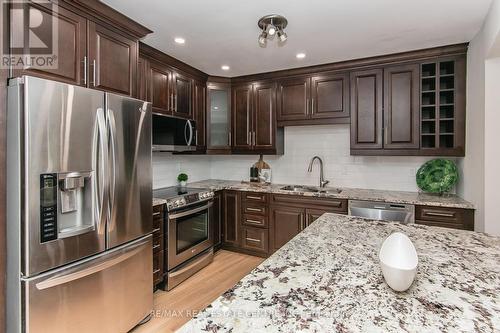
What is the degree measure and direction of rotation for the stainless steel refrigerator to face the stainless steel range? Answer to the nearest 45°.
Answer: approximately 90° to its left

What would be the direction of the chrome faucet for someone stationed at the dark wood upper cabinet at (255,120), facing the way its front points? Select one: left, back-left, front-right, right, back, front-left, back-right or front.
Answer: back-left

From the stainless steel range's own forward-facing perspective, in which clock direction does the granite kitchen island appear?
The granite kitchen island is roughly at 1 o'clock from the stainless steel range.

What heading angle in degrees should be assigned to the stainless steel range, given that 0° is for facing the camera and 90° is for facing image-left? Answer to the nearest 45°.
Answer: approximately 315°

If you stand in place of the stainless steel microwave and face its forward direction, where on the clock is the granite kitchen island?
The granite kitchen island is roughly at 1 o'clock from the stainless steel microwave.

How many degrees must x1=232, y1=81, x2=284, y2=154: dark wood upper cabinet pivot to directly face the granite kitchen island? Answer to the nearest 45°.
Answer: approximately 45° to its left
